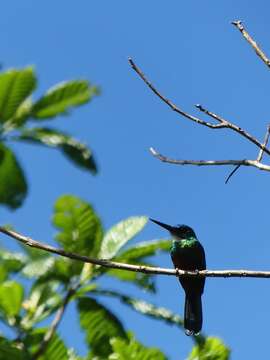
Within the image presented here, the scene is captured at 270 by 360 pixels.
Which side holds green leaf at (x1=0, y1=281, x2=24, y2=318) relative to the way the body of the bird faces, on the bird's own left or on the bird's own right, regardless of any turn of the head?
on the bird's own right

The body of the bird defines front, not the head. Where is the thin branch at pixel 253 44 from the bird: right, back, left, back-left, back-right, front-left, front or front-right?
front-left

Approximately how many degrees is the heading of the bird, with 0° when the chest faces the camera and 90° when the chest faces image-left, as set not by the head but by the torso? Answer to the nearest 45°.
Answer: approximately 45°

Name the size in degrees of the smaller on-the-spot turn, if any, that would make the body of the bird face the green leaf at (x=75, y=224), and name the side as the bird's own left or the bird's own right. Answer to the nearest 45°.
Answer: approximately 90° to the bird's own right

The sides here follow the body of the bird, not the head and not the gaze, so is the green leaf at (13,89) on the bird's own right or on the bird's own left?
on the bird's own right

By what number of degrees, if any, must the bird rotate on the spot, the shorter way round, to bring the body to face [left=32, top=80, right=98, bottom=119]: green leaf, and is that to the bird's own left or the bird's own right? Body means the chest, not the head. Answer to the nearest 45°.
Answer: approximately 90° to the bird's own right

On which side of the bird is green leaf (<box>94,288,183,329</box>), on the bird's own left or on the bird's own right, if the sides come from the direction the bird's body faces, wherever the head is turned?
on the bird's own right
